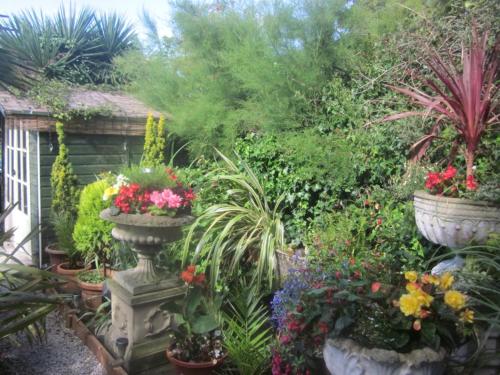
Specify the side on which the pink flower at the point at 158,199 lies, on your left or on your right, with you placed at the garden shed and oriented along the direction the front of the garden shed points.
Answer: on your left

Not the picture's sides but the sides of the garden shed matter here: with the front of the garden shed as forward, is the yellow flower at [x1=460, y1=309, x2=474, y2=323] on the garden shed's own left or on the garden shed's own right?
on the garden shed's own left

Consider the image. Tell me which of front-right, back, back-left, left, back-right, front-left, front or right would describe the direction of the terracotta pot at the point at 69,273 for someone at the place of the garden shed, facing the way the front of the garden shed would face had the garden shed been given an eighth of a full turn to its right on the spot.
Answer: left

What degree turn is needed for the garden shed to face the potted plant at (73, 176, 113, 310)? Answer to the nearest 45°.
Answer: approximately 45° to its left

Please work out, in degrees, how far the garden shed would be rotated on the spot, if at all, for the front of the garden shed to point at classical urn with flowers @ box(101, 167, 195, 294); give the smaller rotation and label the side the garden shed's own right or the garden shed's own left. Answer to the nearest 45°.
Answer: approximately 45° to the garden shed's own left

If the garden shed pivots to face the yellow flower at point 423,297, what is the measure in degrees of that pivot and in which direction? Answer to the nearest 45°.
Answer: approximately 45° to its left

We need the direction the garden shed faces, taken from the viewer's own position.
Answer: facing the viewer and to the left of the viewer

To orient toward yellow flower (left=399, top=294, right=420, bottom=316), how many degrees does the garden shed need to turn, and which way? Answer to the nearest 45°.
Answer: approximately 45° to its left

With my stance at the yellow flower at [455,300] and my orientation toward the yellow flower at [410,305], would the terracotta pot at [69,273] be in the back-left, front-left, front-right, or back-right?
front-right
